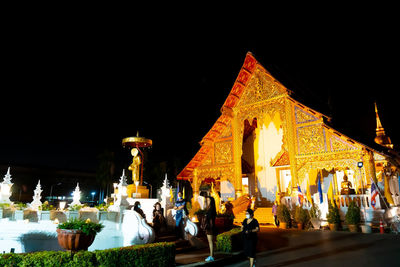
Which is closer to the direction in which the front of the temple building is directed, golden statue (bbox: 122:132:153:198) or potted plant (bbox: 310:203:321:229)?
the golden statue

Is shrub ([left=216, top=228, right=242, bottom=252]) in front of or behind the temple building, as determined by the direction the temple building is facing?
in front

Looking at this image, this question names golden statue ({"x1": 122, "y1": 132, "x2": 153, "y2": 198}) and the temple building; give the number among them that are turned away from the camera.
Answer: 0

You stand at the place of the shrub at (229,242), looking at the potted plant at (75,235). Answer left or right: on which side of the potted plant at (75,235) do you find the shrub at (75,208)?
right

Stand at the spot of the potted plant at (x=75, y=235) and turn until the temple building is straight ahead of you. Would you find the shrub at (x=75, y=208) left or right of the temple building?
left

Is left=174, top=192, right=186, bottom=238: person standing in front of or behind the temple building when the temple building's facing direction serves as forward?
in front

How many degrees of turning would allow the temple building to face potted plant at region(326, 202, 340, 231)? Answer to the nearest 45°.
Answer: approximately 90° to its left

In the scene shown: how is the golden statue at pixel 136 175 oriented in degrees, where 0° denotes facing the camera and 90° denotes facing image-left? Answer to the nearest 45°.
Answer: approximately 45°

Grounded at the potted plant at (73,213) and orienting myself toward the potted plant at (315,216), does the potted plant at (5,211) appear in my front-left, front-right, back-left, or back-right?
back-left
